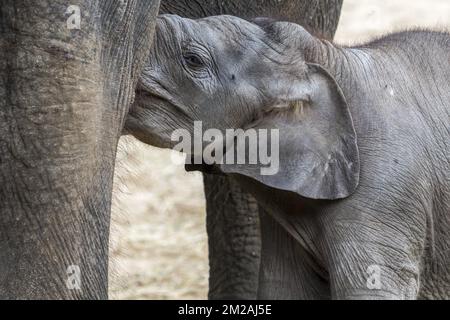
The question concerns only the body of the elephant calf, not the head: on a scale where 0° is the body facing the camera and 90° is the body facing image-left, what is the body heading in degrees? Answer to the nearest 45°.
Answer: approximately 90°
